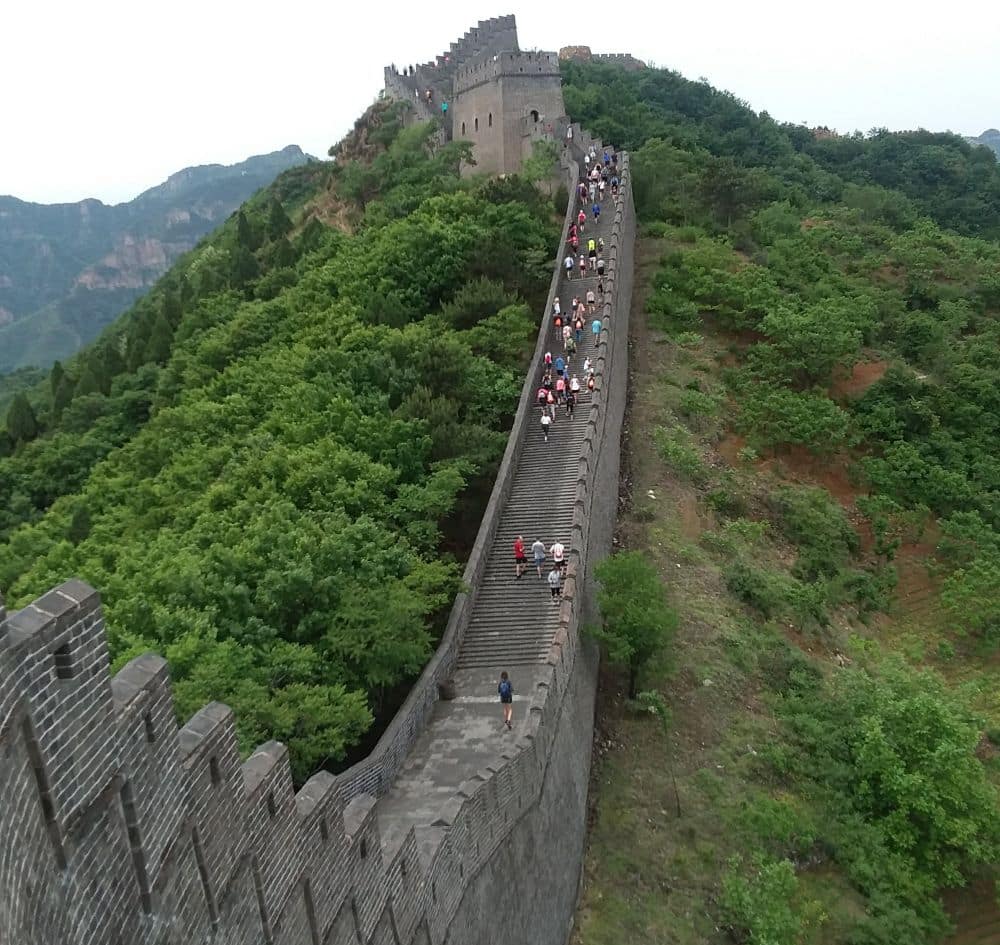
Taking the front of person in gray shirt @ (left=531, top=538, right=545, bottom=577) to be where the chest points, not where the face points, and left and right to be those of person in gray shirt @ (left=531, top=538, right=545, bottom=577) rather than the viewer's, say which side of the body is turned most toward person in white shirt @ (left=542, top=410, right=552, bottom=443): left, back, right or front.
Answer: front

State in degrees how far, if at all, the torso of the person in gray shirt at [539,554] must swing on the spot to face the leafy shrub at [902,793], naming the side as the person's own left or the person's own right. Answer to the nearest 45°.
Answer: approximately 135° to the person's own right

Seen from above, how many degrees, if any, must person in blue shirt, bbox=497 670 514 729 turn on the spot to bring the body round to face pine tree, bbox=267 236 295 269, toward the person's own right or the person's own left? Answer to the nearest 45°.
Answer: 0° — they already face it

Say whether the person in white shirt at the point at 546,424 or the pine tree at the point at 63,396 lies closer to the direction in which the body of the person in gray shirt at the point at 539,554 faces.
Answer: the person in white shirt

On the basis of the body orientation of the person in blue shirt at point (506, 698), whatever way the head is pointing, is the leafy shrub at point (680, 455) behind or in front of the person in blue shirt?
in front

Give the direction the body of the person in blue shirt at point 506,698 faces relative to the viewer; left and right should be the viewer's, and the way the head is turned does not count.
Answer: facing away from the viewer

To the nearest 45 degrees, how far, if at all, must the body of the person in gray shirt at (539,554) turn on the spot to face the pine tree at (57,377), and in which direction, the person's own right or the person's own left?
approximately 45° to the person's own left

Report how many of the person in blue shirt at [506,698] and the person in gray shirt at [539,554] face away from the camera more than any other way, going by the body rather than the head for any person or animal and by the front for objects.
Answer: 2

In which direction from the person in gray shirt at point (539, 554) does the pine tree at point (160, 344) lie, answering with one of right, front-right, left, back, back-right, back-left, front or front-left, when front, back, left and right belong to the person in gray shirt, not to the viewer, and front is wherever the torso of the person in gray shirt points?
front-left

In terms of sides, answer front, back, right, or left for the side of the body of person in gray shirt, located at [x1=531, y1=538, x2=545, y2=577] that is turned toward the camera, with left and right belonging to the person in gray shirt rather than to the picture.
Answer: back
